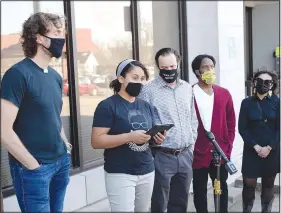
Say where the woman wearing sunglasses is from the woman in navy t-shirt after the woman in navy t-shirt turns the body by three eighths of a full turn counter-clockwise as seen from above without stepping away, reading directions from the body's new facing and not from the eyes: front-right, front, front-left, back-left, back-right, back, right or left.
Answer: front-right

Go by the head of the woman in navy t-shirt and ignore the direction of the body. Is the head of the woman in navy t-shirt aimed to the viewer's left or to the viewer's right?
to the viewer's right

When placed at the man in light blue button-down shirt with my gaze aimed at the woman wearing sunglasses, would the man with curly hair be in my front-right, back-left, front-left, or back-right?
back-right

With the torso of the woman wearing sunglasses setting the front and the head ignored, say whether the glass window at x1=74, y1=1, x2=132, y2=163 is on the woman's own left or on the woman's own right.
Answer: on the woman's own right

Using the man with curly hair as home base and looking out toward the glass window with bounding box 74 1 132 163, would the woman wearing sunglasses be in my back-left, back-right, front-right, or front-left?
front-right

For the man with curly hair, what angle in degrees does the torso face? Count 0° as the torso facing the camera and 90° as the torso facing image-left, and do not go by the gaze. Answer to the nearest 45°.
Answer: approximately 315°

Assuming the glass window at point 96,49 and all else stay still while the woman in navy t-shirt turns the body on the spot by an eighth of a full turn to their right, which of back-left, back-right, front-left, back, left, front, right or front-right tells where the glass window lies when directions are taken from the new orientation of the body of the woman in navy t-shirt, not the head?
back

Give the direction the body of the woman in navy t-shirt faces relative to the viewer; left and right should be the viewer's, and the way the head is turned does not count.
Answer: facing the viewer and to the right of the viewer

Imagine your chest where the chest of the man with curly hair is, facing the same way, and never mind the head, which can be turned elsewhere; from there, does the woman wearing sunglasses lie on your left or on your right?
on your left

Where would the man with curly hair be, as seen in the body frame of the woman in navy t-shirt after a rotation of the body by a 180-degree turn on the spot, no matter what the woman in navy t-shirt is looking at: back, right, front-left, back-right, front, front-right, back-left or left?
left

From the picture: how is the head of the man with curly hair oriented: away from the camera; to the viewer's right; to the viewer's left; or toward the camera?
to the viewer's right

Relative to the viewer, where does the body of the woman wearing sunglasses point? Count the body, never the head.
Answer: toward the camera
